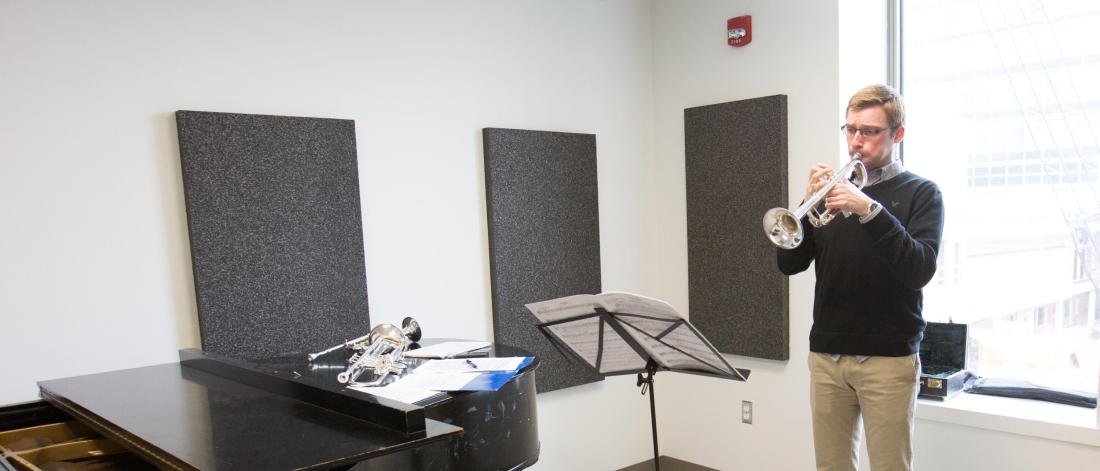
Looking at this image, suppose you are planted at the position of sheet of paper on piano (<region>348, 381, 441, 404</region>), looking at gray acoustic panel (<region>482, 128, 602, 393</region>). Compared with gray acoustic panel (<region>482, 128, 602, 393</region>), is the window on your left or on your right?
right

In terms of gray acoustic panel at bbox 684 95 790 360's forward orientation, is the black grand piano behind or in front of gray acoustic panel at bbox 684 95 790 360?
in front

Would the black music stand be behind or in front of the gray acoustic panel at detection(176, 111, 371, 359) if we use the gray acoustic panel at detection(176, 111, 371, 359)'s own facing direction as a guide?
in front

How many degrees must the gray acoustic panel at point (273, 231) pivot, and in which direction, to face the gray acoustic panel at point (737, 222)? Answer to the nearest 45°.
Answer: approximately 45° to its left

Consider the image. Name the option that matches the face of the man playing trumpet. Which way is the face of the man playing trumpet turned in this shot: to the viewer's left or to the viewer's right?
to the viewer's left

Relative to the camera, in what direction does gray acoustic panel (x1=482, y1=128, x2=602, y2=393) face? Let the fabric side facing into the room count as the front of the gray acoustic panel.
facing the viewer and to the right of the viewer

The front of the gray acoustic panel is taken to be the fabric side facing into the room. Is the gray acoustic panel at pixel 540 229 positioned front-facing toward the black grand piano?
no

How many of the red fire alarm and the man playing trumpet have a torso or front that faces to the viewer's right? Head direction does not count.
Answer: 0

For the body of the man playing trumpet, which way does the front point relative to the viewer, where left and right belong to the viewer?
facing the viewer and to the left of the viewer

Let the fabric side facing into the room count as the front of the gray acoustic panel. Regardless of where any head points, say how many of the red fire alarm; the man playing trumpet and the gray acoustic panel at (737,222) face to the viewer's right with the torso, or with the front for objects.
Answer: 0

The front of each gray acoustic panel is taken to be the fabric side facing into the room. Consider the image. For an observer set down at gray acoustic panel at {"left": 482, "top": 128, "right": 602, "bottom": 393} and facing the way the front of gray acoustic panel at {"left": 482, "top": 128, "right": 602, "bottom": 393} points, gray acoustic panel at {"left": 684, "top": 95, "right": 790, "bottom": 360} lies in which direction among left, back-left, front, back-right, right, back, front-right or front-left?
front-left
